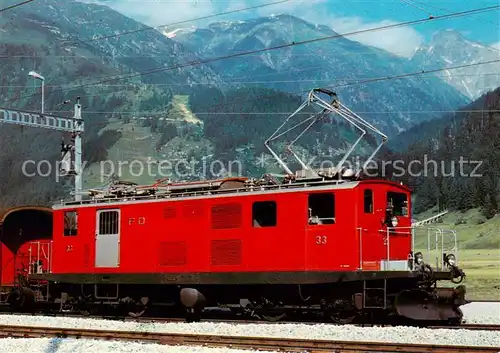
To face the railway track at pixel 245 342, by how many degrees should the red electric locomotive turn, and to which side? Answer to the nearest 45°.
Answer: approximately 45° to its right

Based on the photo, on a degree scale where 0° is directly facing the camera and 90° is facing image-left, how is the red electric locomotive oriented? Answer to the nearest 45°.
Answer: approximately 315°
